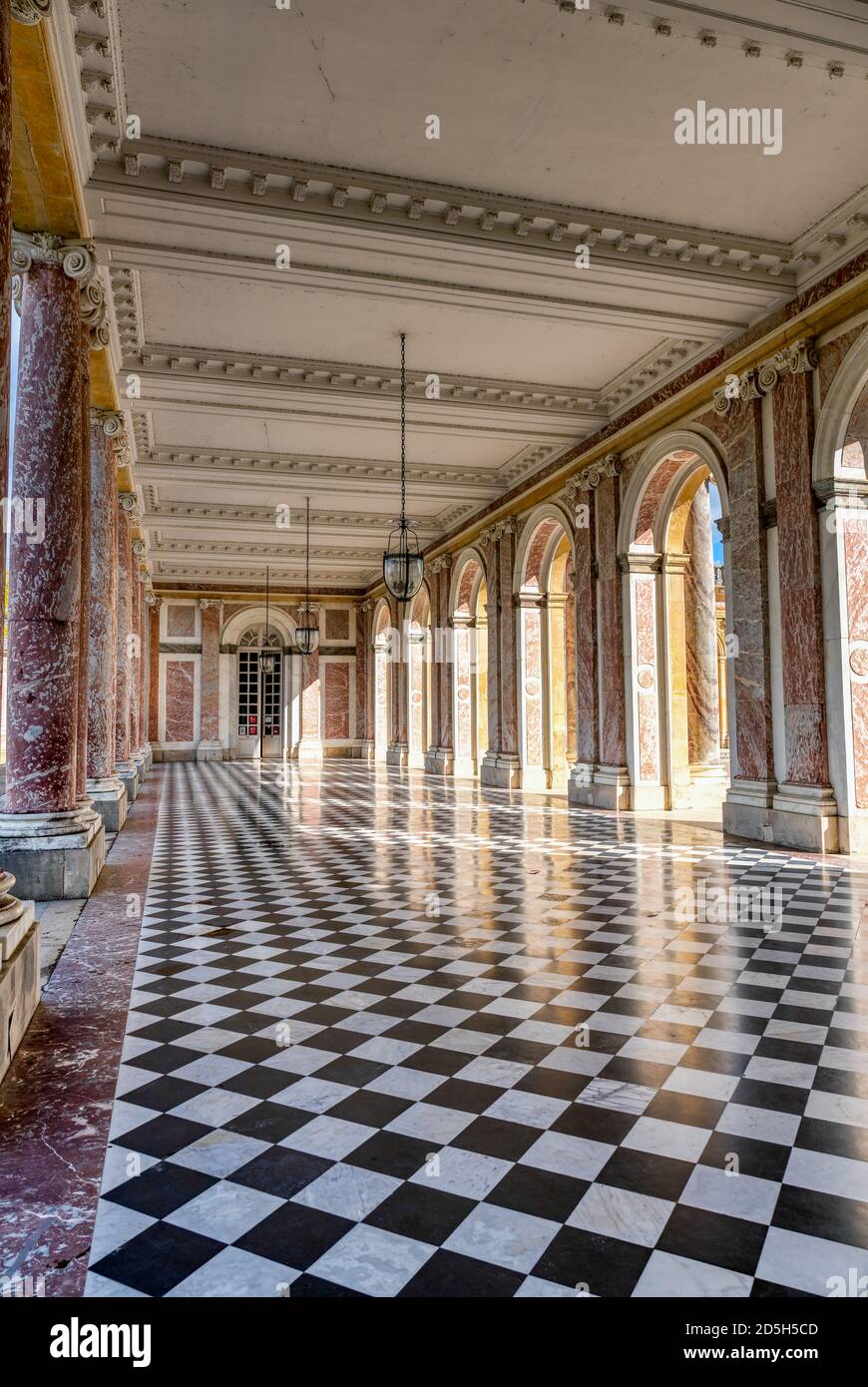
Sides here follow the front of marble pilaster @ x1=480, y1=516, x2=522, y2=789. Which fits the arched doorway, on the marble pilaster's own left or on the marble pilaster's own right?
on the marble pilaster's own right

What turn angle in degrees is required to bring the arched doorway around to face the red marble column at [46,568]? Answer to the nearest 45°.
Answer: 0° — it already faces it

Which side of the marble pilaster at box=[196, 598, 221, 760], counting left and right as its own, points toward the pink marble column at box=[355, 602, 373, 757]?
left

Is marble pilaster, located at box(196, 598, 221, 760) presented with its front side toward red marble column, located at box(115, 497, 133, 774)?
yes

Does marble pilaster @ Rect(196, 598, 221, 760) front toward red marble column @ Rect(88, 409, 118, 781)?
yes

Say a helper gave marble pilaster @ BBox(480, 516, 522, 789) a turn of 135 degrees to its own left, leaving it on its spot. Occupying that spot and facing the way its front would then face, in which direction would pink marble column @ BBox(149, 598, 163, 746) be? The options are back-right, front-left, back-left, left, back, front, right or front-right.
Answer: back-left

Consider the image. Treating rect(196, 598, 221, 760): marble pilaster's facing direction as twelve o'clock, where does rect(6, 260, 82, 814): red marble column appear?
The red marble column is roughly at 12 o'clock from the marble pilaster.

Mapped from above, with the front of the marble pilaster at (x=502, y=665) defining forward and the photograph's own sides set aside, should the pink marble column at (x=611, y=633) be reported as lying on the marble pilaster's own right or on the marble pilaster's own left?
on the marble pilaster's own left

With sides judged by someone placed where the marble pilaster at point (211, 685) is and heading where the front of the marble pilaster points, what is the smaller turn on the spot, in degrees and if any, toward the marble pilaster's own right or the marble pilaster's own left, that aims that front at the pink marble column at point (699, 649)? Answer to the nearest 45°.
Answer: approximately 45° to the marble pilaster's own left

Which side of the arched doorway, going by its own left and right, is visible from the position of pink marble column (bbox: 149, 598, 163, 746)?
right

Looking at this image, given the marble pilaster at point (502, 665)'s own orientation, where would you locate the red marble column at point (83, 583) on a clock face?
The red marble column is roughly at 11 o'clock from the marble pilaster.

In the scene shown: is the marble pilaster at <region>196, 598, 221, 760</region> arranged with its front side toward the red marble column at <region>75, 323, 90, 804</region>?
yes
